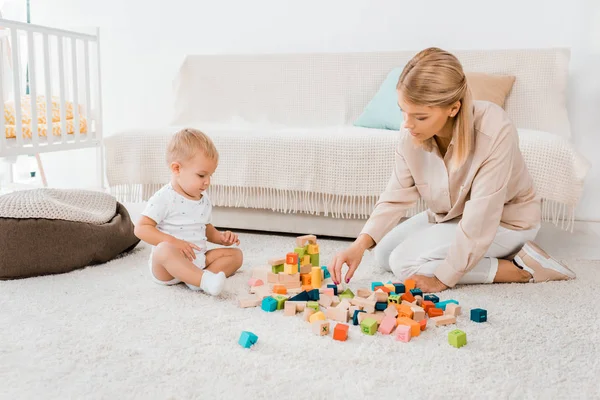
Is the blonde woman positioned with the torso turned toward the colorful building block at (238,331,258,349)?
yes

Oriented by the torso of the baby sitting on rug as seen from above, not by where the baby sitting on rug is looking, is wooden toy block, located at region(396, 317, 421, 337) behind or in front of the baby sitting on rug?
in front

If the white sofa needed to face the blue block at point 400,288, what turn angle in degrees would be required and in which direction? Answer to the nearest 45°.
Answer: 0° — it already faces it

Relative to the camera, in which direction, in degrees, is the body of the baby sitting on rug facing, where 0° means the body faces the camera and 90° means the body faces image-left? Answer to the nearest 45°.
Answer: approximately 315°

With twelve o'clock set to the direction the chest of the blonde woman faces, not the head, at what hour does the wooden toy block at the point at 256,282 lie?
The wooden toy block is roughly at 1 o'clock from the blonde woman.
